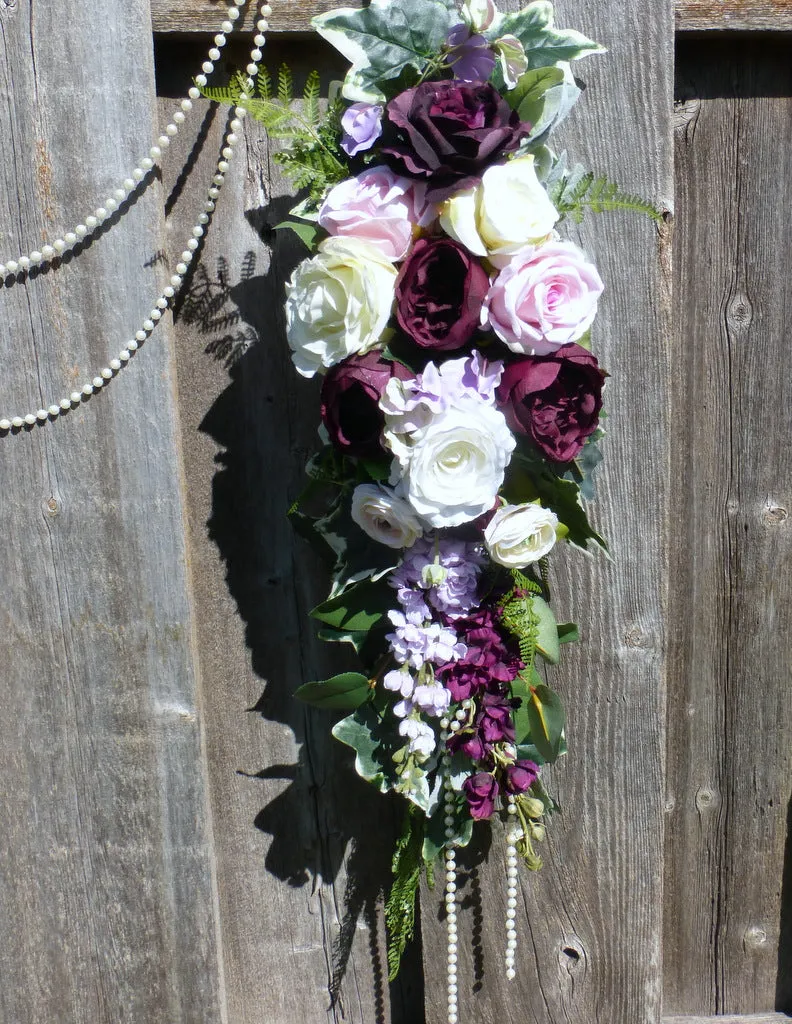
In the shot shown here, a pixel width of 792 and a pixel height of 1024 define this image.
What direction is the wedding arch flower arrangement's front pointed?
toward the camera
